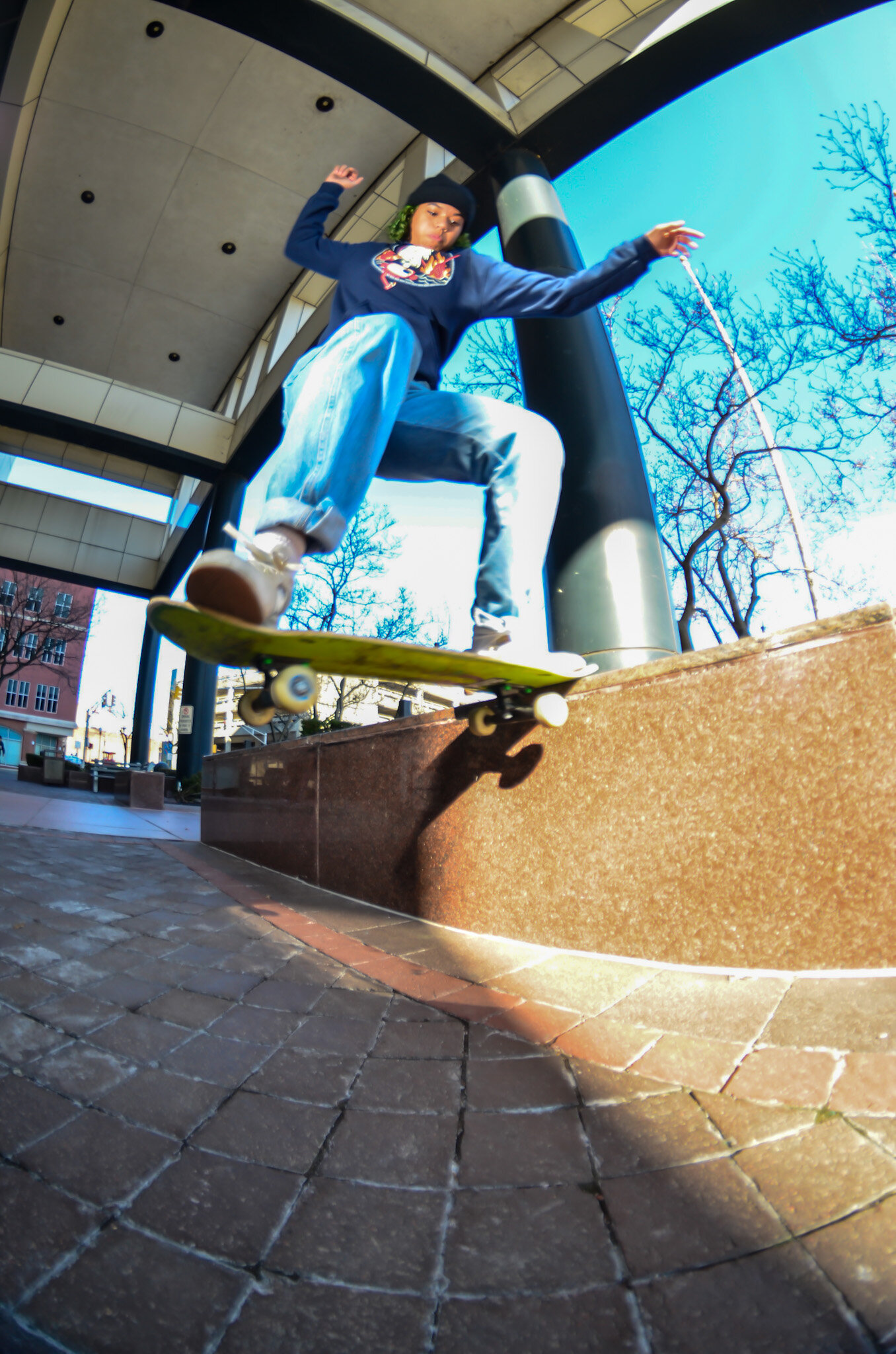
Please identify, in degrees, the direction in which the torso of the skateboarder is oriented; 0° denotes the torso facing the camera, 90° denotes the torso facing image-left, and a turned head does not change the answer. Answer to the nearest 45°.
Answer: approximately 0°

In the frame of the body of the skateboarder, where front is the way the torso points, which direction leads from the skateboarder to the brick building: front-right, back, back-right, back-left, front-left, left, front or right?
back-right

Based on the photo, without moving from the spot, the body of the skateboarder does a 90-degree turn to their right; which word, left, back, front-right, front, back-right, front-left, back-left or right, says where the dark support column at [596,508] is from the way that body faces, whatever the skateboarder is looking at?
back-right

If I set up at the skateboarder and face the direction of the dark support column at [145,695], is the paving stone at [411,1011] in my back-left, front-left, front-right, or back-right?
back-left

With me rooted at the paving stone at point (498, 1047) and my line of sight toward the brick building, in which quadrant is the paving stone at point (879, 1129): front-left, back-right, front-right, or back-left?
back-right
